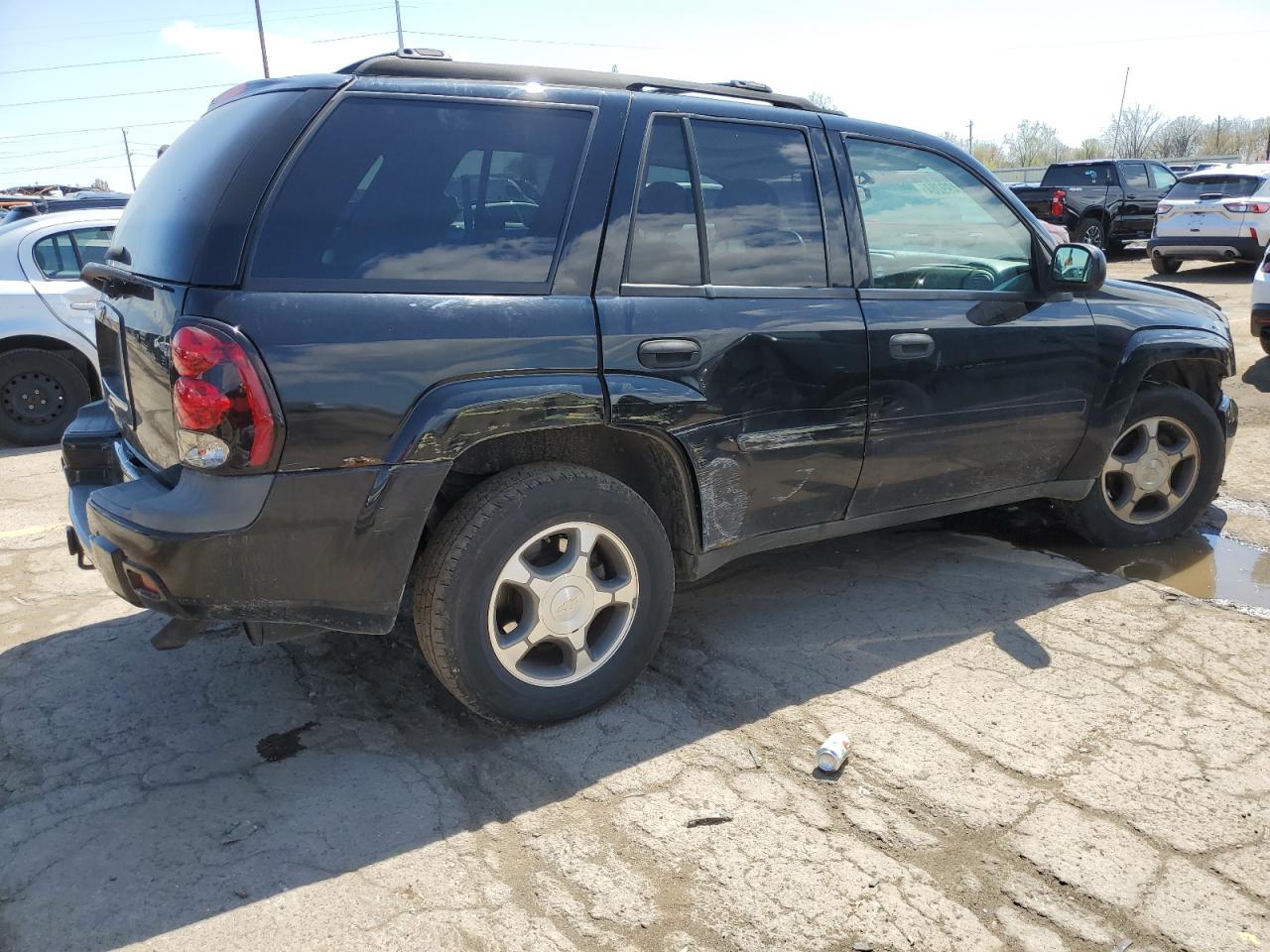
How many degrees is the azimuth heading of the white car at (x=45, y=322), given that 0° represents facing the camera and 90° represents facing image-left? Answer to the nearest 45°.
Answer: approximately 270°

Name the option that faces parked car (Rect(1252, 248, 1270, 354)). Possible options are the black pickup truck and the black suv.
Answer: the black suv

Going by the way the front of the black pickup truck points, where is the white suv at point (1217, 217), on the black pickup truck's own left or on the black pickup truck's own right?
on the black pickup truck's own right

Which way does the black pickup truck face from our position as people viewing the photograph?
facing away from the viewer and to the right of the viewer

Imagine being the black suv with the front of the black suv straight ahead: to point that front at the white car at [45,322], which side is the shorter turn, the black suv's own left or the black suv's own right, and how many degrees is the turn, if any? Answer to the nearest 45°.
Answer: approximately 90° to the black suv's own left

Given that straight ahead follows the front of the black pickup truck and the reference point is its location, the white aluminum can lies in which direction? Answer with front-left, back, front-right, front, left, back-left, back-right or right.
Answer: back-right

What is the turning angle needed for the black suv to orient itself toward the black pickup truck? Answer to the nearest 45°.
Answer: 0° — it already faces it

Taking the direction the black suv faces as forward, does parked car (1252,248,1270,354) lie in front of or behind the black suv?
in front
